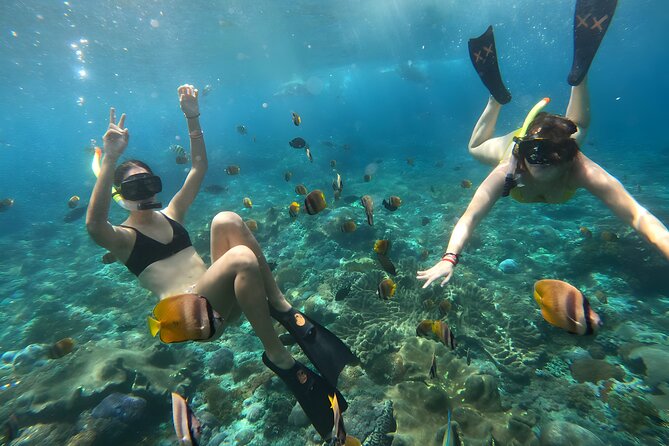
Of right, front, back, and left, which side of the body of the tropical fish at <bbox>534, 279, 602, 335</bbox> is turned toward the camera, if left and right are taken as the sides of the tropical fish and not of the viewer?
right

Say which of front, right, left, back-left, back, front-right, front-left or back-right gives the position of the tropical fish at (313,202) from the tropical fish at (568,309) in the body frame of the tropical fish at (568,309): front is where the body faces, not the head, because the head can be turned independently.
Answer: back

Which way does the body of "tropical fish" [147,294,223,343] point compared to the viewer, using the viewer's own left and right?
facing to the right of the viewer

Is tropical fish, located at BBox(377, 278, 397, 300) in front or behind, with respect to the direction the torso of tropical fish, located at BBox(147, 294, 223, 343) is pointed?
in front

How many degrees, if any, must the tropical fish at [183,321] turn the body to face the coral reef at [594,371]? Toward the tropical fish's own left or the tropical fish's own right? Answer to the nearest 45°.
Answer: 0° — it already faces it

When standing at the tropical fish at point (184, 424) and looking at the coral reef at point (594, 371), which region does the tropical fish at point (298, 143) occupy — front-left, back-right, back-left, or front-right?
front-left

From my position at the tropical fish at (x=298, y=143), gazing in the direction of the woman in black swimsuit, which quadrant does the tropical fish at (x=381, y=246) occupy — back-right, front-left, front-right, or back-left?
front-left

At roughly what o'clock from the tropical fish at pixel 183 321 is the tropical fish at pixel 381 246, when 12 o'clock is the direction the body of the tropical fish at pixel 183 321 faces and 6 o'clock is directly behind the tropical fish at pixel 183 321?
the tropical fish at pixel 381 246 is roughly at 11 o'clock from the tropical fish at pixel 183 321.

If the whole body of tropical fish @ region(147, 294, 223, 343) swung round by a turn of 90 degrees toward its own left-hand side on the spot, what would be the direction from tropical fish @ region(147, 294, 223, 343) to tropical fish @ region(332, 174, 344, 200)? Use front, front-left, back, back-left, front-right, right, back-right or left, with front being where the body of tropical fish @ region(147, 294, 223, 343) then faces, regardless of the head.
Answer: front-right

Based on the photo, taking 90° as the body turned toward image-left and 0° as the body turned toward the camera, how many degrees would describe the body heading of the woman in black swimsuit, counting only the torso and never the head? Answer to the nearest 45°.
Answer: approximately 315°
